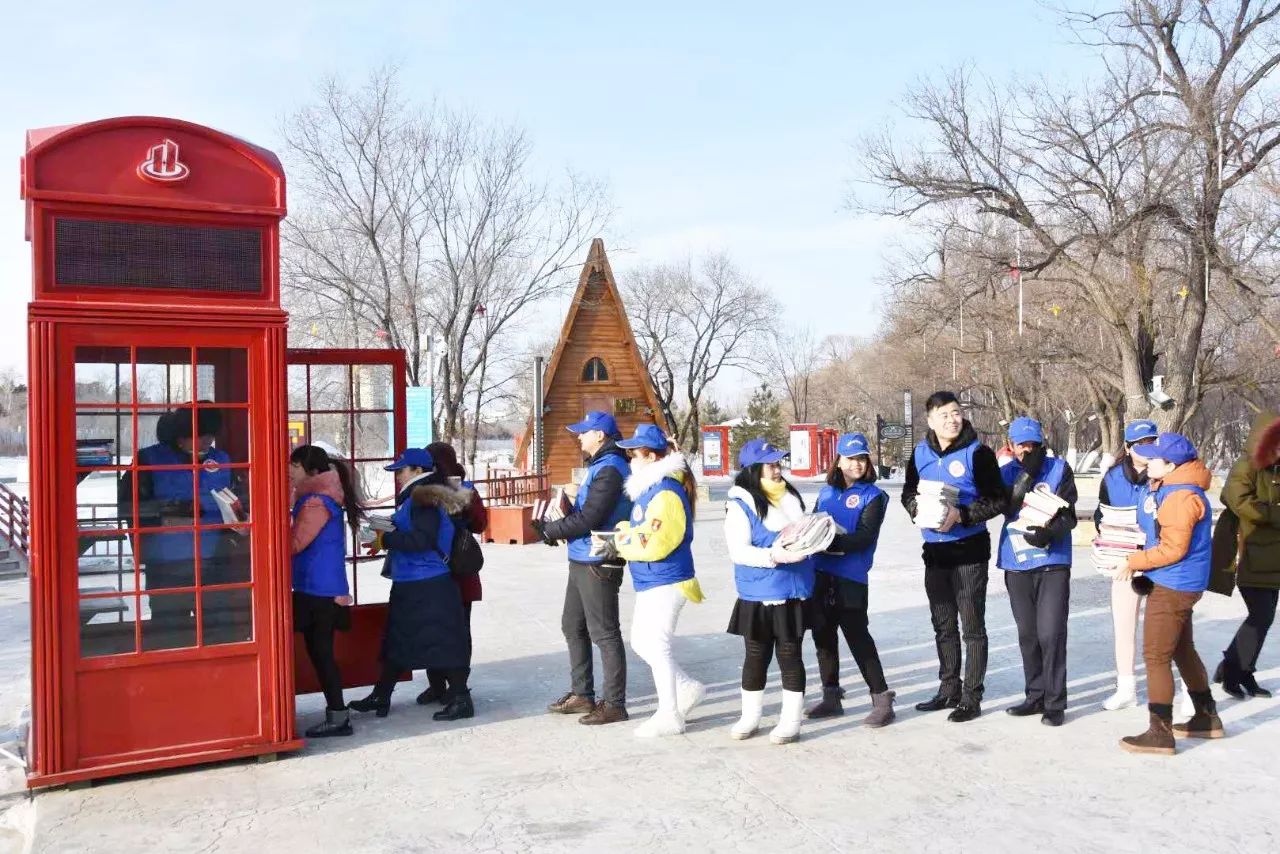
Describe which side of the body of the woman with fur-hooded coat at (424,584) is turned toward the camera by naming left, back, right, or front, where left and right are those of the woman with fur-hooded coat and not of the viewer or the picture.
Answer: left

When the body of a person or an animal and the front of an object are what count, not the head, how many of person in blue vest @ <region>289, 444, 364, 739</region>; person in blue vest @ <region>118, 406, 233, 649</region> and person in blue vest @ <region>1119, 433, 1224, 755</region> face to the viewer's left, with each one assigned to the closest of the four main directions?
2

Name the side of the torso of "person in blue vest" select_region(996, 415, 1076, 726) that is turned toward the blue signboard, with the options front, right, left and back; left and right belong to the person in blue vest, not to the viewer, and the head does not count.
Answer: right

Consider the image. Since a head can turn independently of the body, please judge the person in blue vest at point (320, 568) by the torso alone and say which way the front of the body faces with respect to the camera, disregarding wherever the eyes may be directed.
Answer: to the viewer's left

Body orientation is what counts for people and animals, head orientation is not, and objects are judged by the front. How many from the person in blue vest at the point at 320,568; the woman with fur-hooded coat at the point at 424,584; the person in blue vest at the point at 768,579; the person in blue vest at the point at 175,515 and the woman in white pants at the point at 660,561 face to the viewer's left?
3

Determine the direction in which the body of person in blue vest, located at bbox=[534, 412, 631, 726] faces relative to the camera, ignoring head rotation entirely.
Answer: to the viewer's left

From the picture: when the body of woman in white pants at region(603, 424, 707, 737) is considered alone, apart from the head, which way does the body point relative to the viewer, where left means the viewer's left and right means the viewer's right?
facing to the left of the viewer

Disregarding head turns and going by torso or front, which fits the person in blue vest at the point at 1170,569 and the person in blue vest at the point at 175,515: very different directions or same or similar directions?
very different directions
